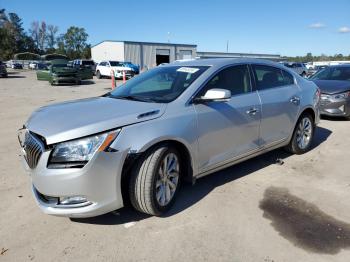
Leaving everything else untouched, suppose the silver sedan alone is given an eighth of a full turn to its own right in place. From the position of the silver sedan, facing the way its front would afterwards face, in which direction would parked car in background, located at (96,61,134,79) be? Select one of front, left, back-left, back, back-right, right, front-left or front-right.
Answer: right

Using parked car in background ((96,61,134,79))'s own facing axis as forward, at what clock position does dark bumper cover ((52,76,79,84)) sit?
The dark bumper cover is roughly at 2 o'clock from the parked car in background.

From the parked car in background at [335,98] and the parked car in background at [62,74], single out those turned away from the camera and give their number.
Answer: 0

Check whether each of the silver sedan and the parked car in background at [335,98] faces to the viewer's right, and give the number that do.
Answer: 0

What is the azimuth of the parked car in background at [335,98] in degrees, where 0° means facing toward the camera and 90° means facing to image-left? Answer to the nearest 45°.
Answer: approximately 45°

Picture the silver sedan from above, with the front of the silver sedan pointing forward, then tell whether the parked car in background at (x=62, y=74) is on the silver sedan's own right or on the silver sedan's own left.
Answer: on the silver sedan's own right

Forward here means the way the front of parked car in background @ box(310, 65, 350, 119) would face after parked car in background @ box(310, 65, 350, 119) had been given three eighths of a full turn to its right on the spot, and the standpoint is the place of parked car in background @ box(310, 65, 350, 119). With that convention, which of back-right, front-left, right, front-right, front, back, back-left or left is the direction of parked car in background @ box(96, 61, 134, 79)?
front-left

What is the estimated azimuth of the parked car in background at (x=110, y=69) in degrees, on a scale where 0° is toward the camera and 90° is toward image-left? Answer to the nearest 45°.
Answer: approximately 315°

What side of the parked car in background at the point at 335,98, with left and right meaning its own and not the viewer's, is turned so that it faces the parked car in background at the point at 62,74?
right

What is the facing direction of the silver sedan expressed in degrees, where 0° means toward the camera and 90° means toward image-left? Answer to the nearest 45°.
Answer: approximately 45°

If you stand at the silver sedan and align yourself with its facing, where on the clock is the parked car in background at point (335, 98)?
The parked car in background is roughly at 6 o'clock from the silver sedan.

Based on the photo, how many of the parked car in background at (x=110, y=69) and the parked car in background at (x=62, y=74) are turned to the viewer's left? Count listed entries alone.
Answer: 0

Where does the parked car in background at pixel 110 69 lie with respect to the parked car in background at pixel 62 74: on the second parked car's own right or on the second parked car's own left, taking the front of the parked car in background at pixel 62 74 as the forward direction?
on the second parked car's own left
